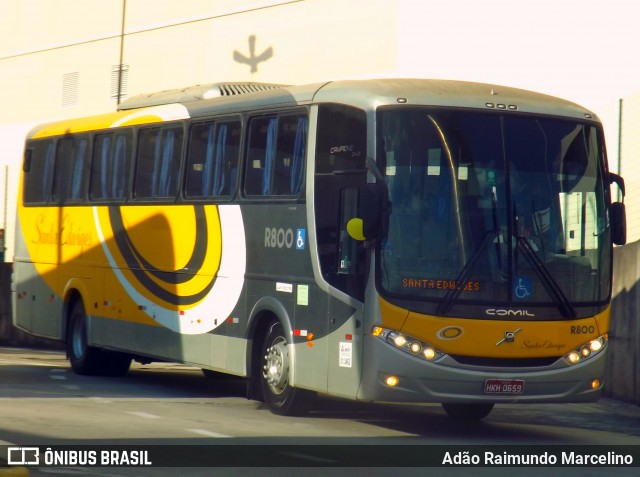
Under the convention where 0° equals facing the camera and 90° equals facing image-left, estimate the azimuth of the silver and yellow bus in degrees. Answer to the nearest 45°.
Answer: approximately 315°
